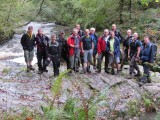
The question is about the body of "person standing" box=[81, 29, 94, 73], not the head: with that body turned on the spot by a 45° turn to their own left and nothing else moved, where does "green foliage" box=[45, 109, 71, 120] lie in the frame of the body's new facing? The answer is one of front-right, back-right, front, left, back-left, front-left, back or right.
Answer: front-right

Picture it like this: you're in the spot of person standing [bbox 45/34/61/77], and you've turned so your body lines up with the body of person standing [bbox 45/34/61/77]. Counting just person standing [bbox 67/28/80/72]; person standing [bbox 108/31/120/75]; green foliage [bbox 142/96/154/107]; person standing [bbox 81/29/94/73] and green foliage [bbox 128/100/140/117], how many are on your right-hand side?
0

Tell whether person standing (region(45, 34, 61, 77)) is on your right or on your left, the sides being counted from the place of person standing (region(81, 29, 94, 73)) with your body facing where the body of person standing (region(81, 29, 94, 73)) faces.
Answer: on your right

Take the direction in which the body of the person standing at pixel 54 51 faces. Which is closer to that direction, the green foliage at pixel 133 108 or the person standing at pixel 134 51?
the green foliage

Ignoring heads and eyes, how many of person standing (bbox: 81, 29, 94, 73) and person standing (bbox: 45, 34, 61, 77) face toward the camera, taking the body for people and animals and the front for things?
2

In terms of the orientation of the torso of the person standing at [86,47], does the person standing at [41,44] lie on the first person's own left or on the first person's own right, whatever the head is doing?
on the first person's own right

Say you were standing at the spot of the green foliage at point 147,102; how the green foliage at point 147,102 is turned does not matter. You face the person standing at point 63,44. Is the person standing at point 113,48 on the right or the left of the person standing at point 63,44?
right

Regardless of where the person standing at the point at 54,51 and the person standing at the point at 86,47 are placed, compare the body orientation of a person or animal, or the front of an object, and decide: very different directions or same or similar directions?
same or similar directions

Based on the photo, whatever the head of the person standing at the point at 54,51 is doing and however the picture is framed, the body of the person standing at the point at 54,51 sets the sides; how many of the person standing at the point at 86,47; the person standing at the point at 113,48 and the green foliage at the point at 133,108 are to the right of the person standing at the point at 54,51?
0

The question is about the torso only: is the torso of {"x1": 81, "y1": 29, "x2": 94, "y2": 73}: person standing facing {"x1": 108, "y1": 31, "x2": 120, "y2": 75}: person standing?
no

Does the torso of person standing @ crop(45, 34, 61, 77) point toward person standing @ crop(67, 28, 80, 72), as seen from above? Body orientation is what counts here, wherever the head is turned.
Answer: no

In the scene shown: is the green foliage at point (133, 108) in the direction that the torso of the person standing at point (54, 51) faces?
no

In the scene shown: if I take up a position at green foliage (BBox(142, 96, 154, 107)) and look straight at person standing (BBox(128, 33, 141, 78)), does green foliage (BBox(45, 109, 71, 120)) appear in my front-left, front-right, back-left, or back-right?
back-left

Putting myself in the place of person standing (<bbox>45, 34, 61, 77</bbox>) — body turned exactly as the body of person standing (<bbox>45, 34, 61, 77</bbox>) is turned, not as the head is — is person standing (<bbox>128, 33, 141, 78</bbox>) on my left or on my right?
on my left

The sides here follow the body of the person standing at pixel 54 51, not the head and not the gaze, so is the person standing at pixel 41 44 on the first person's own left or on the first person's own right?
on the first person's own right

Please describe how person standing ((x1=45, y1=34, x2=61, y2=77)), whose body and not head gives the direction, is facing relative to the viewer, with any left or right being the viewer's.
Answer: facing the viewer
